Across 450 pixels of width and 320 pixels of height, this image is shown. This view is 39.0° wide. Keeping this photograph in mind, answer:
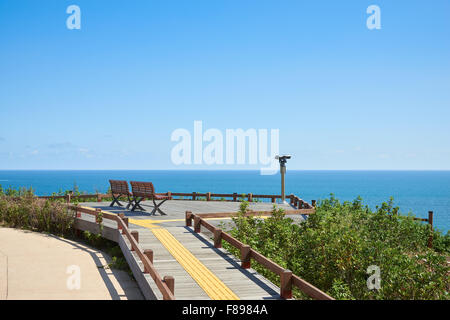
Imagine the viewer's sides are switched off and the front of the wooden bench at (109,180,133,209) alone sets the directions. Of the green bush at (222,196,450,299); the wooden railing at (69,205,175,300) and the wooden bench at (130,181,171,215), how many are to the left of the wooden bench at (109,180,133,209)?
0

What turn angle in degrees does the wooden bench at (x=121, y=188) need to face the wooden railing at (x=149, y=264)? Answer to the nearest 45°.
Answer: approximately 135° to its right

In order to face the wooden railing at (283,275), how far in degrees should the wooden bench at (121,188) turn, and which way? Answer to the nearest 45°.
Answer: approximately 135° to its right

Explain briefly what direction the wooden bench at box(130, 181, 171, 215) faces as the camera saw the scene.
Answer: facing away from the viewer and to the right of the viewer

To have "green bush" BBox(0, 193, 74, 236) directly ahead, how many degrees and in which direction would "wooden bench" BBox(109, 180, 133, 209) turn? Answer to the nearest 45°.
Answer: approximately 135° to its left

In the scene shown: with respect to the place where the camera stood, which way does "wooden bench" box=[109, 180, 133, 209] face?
facing away from the viewer and to the right of the viewer

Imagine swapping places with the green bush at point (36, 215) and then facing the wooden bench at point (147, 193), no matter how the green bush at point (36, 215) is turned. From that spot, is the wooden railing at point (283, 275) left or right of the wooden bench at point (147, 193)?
right

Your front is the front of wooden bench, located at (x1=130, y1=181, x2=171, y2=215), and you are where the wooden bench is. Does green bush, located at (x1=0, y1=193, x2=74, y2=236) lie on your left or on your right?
on your left

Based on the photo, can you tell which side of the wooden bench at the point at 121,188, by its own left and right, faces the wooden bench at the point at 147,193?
right

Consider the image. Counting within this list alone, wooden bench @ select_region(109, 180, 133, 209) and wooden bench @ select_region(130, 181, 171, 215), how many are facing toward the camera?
0

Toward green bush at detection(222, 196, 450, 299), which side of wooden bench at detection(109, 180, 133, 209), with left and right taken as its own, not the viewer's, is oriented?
right

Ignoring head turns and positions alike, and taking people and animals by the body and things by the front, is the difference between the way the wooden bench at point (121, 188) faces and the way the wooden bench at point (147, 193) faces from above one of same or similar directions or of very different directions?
same or similar directions

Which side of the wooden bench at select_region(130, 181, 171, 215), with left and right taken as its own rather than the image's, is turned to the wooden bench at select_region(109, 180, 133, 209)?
left

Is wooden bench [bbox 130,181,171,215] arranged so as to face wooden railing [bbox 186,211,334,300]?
no
